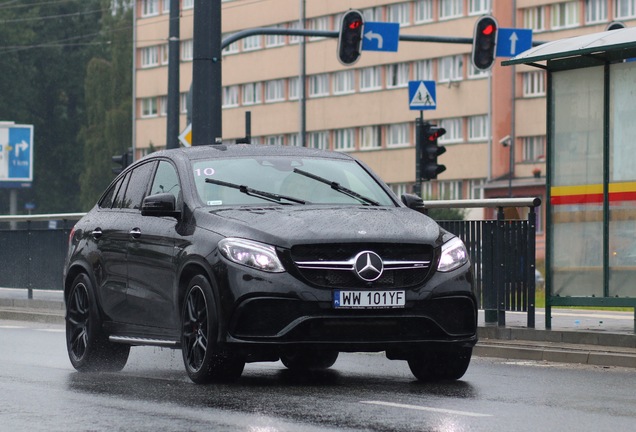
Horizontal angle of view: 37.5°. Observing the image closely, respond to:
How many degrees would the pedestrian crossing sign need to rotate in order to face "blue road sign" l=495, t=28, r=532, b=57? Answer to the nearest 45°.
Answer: approximately 135° to its left

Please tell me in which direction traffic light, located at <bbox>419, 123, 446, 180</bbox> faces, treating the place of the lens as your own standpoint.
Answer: facing the viewer and to the right of the viewer

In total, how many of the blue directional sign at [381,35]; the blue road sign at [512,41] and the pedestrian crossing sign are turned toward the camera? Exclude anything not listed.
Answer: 3

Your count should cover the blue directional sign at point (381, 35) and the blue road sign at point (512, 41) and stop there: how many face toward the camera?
2

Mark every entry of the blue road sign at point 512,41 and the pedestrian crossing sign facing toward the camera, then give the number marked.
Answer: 2

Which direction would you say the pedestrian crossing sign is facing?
toward the camera

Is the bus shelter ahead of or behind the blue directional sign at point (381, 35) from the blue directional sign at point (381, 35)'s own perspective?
ahead

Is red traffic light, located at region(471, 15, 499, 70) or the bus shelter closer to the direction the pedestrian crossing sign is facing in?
the bus shelter

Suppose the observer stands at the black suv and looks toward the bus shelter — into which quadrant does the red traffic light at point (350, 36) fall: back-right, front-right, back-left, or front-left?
front-left

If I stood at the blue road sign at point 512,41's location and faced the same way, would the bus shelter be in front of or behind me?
in front
